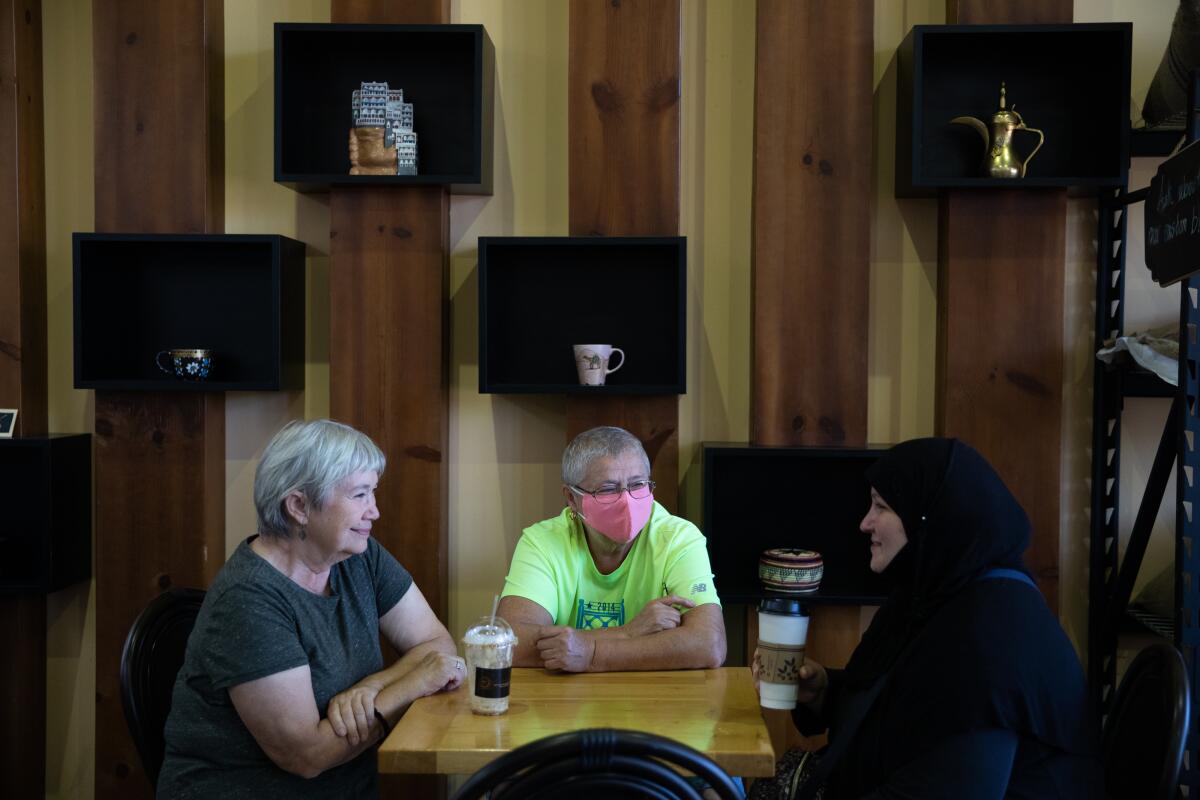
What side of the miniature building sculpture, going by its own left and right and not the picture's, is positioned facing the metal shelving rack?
left

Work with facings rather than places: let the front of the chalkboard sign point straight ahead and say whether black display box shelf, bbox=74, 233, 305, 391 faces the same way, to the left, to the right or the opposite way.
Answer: to the left

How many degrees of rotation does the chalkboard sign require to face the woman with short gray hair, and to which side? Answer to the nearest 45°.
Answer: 0° — it already faces them

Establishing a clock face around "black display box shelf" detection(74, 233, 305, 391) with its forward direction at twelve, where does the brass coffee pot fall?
The brass coffee pot is roughly at 10 o'clock from the black display box shelf.

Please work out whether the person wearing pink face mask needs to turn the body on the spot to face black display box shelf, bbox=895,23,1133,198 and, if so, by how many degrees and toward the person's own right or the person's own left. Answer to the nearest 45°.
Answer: approximately 135° to the person's own left

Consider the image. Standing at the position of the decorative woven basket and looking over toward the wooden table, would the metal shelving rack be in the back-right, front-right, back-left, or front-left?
back-left

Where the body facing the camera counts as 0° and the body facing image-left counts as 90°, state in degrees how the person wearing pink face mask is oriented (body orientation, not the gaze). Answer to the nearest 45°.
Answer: approximately 0°

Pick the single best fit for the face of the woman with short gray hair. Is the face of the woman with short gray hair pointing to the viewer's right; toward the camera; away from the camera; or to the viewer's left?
to the viewer's right

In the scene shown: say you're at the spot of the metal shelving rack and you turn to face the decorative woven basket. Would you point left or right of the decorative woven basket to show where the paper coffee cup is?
left

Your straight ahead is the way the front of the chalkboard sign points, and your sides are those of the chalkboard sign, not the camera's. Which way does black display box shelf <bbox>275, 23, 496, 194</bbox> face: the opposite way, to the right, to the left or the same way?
to the left

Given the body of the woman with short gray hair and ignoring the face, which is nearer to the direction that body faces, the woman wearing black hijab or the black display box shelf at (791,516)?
the woman wearing black hijab
